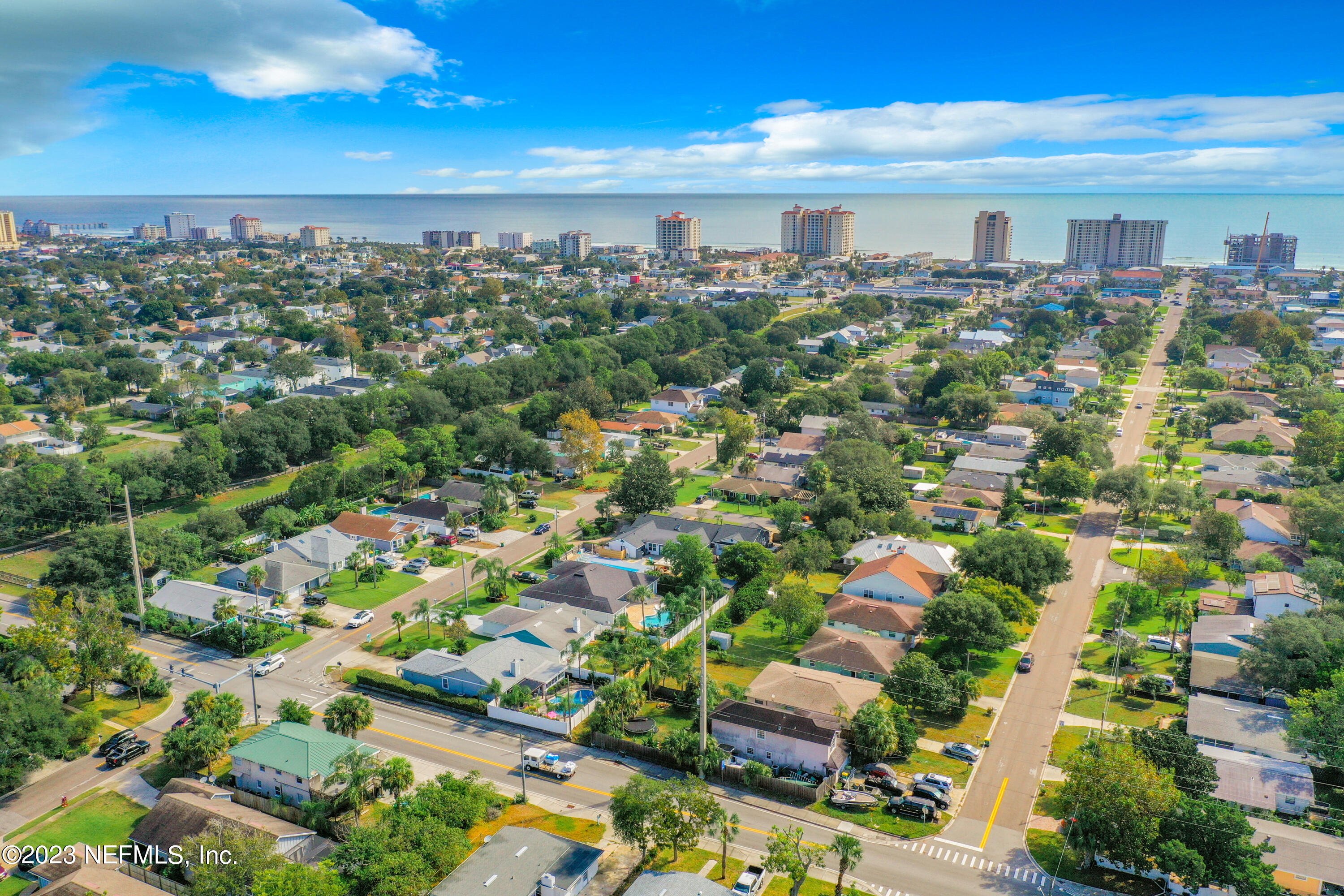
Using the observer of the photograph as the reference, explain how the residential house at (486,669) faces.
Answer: facing away from the viewer and to the left of the viewer

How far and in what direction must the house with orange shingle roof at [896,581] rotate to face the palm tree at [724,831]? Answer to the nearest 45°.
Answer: approximately 90° to its right

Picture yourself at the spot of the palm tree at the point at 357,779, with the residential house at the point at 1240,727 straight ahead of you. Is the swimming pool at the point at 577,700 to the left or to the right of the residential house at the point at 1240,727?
left

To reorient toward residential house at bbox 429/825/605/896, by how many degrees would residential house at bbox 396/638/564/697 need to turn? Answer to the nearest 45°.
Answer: approximately 135° to its left

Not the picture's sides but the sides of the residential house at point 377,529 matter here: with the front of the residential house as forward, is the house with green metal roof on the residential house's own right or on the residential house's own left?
on the residential house's own right

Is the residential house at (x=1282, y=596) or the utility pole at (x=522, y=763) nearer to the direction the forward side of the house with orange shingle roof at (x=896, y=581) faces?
the residential house

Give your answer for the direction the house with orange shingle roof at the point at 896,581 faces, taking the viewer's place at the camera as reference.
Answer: facing to the right of the viewer

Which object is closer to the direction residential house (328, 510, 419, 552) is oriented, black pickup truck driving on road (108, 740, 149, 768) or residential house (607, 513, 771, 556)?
the residential house
